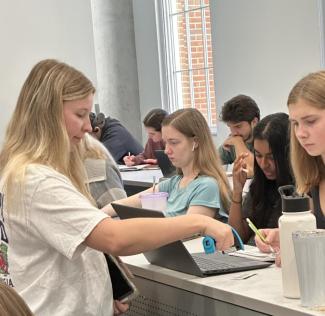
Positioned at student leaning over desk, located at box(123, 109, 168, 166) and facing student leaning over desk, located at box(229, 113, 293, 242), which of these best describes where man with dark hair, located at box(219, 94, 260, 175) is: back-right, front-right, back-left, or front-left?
front-left

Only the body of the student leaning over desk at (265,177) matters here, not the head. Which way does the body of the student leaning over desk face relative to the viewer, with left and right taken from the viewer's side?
facing the viewer and to the left of the viewer

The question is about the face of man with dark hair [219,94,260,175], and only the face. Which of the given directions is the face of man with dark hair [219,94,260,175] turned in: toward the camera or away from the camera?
toward the camera

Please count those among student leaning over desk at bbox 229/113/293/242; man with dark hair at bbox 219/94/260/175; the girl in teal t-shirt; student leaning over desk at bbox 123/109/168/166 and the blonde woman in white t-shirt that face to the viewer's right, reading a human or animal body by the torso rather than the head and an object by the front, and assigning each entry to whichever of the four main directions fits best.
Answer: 1

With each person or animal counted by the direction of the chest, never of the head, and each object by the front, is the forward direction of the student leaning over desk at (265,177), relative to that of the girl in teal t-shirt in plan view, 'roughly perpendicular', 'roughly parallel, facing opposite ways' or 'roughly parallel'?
roughly parallel

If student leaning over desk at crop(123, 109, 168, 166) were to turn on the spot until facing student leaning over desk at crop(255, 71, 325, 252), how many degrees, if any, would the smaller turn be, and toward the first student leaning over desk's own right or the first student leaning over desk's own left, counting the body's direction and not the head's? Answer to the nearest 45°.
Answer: approximately 45° to the first student leaning over desk's own left

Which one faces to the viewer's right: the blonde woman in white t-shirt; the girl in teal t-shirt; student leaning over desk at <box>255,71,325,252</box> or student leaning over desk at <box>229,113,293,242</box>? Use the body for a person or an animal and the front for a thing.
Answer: the blonde woman in white t-shirt

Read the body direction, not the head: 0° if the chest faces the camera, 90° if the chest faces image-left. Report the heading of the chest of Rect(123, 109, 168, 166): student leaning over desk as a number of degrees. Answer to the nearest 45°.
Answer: approximately 45°

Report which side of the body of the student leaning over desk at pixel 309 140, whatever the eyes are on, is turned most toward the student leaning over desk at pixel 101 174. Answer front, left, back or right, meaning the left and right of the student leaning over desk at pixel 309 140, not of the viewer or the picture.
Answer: right

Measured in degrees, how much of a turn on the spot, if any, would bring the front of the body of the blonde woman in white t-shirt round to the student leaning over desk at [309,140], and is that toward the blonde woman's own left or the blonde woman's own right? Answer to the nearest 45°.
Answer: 0° — they already face them

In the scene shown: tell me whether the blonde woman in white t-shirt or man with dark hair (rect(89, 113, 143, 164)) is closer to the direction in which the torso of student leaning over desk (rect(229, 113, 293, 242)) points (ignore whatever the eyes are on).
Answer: the blonde woman in white t-shirt

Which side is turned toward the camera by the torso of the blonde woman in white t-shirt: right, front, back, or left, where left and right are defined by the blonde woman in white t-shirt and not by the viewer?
right

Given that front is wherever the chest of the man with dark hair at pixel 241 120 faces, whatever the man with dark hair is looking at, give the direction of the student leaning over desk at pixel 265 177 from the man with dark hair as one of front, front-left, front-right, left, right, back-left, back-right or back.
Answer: front-left
